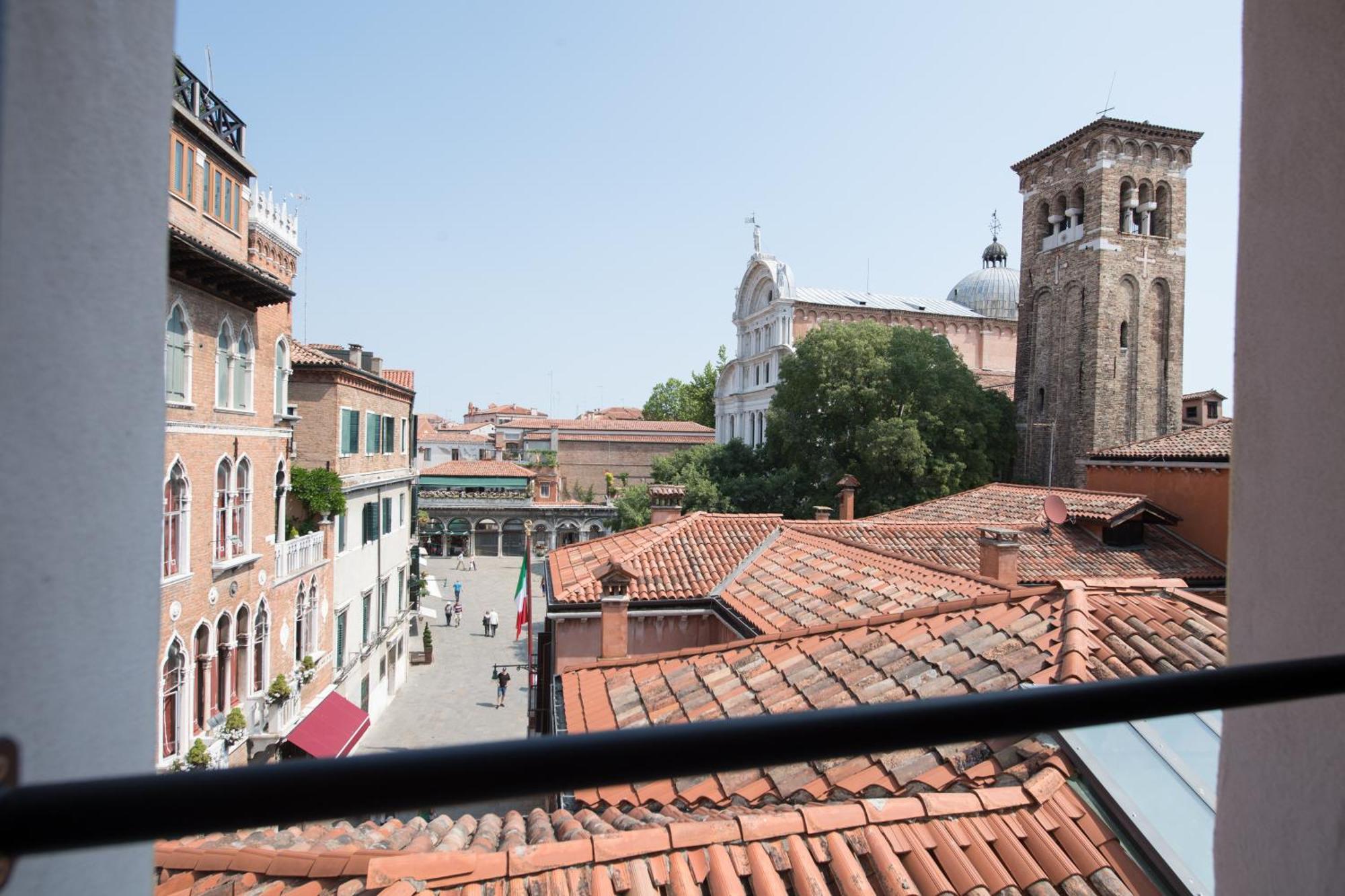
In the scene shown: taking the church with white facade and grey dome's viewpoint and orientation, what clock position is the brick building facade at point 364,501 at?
The brick building facade is roughly at 11 o'clock from the church with white facade and grey dome.

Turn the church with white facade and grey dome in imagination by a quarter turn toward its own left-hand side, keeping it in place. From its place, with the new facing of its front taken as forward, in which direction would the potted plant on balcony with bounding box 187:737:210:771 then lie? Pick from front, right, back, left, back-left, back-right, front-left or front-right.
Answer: front-right

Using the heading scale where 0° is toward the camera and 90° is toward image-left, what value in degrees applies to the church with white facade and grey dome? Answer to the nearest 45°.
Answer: approximately 45°

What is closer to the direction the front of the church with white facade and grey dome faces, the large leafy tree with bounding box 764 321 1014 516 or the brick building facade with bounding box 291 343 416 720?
the brick building facade

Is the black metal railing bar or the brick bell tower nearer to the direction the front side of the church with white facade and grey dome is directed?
the black metal railing bar

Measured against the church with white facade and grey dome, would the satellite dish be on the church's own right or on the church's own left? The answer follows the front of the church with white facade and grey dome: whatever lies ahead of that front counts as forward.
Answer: on the church's own left

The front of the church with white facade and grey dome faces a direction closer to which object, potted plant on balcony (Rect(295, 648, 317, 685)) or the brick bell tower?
the potted plant on balcony

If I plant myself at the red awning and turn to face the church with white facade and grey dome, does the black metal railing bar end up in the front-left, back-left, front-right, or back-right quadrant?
back-right

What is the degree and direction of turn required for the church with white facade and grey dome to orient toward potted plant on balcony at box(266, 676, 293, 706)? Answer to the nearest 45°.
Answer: approximately 45° to its left
